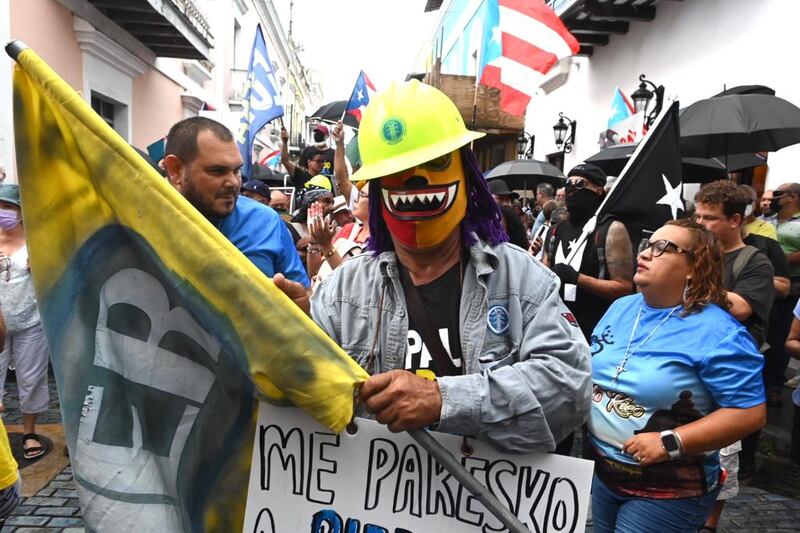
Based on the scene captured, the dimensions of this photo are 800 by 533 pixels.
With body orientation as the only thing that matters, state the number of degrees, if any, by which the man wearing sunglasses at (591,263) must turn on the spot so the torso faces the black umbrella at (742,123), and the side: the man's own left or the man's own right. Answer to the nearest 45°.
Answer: approximately 180°

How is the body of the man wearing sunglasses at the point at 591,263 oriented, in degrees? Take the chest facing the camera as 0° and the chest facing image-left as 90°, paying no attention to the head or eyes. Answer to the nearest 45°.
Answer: approximately 45°

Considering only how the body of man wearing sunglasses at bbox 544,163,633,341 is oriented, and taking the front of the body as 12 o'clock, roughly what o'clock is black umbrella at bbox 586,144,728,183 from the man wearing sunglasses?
The black umbrella is roughly at 5 o'clock from the man wearing sunglasses.

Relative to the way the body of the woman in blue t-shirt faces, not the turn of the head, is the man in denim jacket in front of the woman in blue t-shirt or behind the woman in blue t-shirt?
in front

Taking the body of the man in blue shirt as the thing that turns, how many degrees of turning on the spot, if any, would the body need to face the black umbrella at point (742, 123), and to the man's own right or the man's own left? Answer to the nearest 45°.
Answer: approximately 90° to the man's own left

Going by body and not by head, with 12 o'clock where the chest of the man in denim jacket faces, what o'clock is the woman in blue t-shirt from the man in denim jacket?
The woman in blue t-shirt is roughly at 8 o'clock from the man in denim jacket.

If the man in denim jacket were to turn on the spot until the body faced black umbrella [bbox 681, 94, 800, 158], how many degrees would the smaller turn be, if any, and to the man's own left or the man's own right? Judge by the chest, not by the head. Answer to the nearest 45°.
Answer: approximately 135° to the man's own left

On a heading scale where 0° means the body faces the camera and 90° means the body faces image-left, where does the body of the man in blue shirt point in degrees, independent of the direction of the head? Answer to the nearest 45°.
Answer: approximately 315°

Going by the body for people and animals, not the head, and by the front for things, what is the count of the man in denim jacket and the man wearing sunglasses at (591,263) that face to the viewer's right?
0
